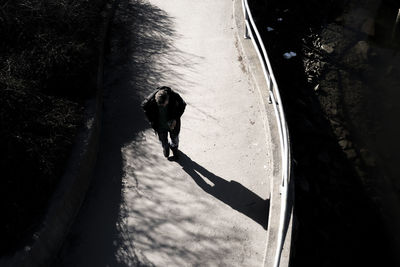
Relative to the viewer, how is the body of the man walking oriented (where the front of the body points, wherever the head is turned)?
toward the camera
